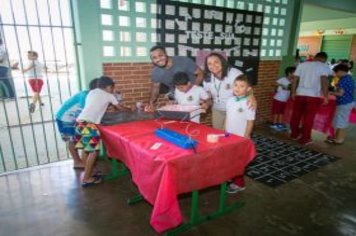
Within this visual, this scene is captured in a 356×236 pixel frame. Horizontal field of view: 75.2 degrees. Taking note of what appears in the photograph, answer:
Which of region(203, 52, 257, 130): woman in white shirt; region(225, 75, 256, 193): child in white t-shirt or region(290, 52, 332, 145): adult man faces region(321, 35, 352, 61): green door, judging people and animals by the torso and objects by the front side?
the adult man

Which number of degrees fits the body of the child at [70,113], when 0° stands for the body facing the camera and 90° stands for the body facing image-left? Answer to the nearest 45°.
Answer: approximately 270°

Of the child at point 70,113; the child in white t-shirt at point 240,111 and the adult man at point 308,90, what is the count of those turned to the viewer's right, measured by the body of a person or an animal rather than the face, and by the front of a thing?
1

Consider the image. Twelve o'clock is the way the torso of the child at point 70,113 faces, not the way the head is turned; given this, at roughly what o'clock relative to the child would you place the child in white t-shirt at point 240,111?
The child in white t-shirt is roughly at 1 o'clock from the child.

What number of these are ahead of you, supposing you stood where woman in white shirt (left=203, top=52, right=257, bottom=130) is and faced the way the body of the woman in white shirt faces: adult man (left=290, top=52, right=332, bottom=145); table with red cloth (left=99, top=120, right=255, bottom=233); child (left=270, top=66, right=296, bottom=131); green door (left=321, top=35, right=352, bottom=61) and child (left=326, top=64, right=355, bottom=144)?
1

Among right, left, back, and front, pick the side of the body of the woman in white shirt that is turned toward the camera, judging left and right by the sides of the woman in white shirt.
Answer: front

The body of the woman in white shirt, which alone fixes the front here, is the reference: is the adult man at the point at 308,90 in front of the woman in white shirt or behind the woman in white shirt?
behind

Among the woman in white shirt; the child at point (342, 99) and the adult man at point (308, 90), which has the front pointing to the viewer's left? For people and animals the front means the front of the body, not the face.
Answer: the child

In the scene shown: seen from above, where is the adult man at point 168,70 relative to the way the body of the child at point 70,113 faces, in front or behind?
in front

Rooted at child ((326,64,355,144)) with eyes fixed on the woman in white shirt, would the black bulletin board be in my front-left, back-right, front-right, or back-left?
front-right

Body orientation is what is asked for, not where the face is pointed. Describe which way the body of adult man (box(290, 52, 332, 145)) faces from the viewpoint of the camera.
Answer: away from the camera

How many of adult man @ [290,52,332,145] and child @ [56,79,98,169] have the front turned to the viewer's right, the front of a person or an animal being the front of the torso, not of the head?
1

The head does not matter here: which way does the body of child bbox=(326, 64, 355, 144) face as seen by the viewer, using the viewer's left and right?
facing to the left of the viewer
